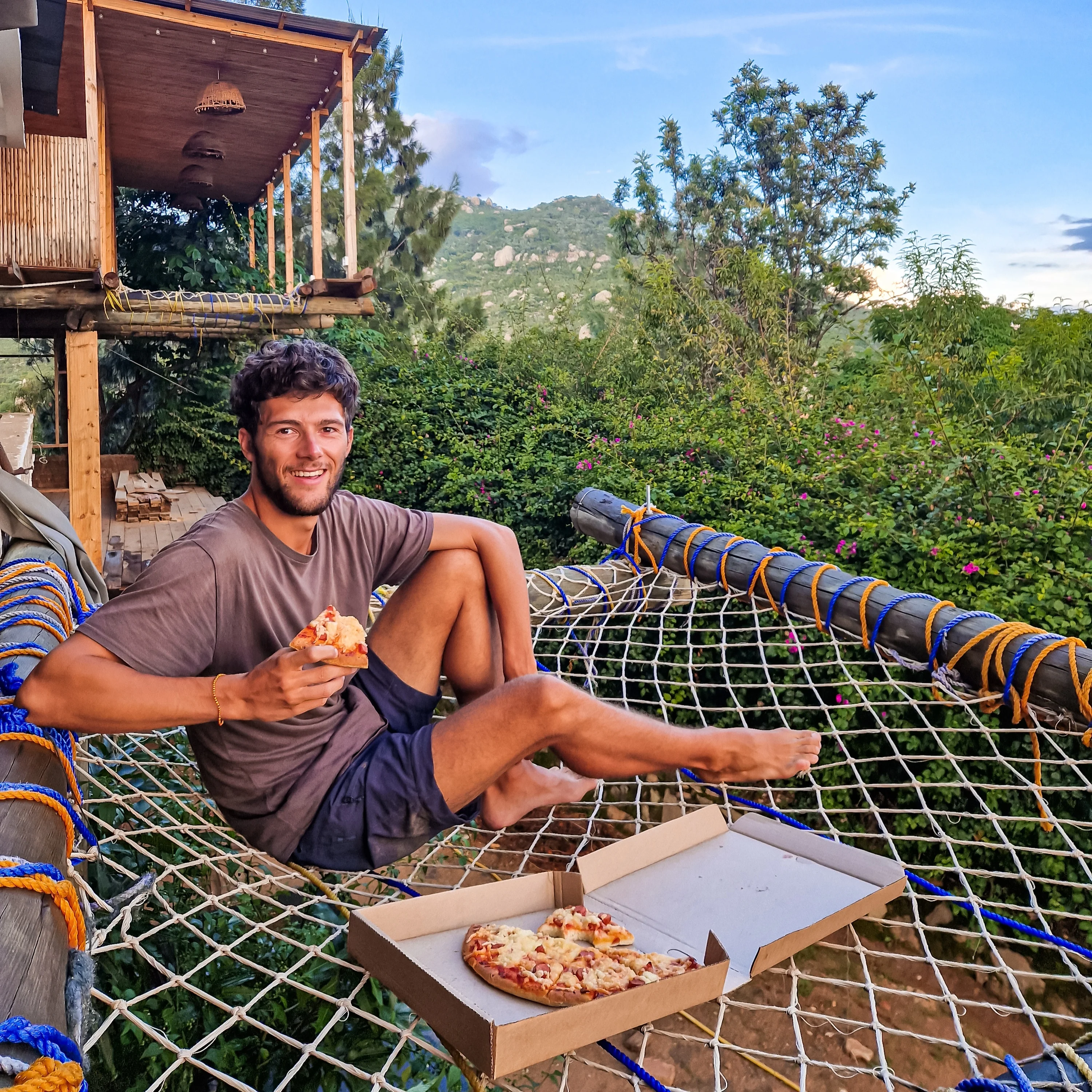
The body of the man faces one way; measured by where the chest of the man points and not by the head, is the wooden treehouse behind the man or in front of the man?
behind

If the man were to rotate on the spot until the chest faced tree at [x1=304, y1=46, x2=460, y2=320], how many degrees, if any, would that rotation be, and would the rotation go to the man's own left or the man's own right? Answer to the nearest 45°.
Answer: approximately 135° to the man's own left

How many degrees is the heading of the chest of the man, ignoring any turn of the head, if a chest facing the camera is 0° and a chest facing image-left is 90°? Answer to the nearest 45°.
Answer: approximately 315°
